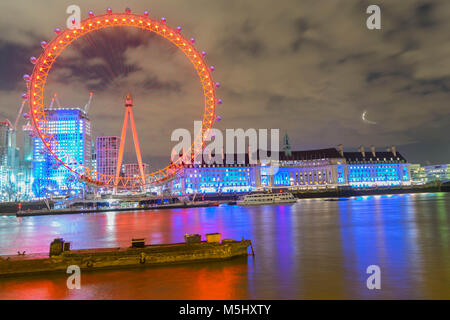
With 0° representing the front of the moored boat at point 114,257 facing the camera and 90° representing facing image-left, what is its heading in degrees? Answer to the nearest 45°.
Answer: approximately 270°
